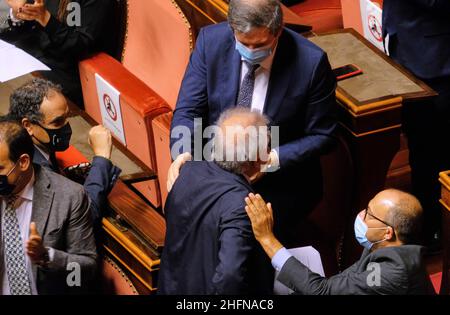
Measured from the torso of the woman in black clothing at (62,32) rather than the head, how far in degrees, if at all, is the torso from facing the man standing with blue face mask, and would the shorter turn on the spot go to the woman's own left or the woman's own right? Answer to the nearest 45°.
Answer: approximately 90° to the woman's own left

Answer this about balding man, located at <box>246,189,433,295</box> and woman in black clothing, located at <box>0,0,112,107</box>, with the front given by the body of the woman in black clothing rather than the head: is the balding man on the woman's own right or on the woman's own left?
on the woman's own left

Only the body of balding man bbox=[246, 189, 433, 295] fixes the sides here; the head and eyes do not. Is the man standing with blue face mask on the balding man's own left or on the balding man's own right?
on the balding man's own right

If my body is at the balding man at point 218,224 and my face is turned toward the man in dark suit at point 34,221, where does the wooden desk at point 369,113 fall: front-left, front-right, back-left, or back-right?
back-right

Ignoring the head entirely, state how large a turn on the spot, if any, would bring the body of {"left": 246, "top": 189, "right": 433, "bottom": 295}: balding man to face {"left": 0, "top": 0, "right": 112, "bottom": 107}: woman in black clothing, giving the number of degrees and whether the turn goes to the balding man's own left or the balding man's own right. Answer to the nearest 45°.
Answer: approximately 45° to the balding man's own right

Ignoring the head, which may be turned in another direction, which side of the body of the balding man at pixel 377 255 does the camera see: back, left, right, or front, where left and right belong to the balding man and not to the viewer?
left

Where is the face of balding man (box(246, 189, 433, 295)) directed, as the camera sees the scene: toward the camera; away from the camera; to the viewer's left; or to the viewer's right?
to the viewer's left

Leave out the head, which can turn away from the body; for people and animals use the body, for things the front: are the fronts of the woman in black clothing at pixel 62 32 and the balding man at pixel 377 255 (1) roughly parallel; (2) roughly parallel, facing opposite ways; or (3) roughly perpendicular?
roughly perpendicular
